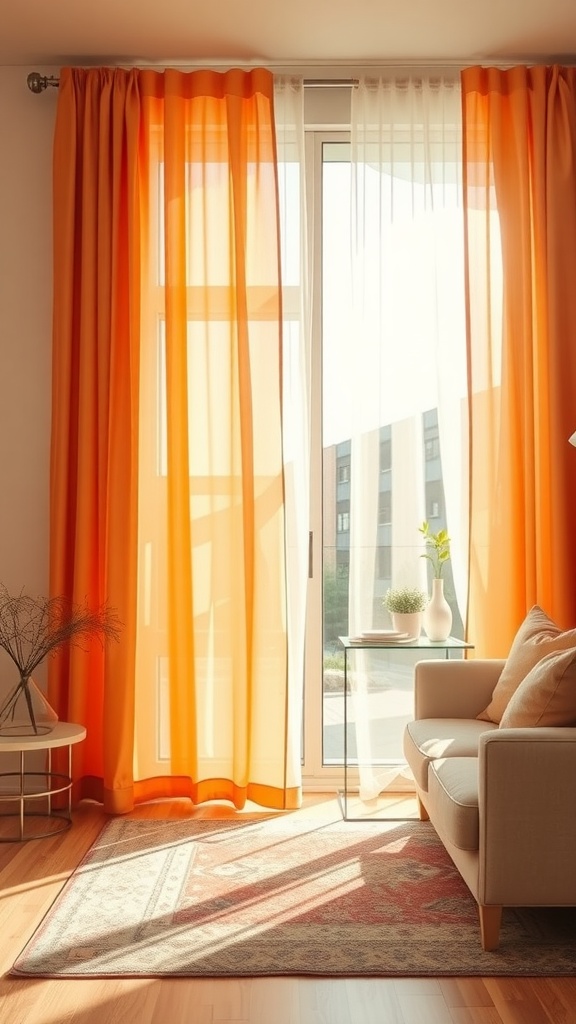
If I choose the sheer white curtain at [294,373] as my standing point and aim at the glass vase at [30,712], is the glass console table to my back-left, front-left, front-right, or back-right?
back-left

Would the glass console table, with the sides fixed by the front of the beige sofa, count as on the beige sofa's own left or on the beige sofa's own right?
on the beige sofa's own right

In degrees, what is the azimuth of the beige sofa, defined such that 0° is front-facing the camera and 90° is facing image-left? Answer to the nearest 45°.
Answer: approximately 90°

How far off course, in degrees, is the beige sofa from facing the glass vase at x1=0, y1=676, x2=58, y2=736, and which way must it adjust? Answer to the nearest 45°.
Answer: approximately 45° to its right

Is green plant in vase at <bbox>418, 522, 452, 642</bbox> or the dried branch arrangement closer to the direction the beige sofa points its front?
the dried branch arrangement

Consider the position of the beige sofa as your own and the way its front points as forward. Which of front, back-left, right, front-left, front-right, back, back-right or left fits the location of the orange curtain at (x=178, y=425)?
front-right

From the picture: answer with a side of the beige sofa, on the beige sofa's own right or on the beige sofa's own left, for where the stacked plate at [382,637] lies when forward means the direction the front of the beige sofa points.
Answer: on the beige sofa's own right

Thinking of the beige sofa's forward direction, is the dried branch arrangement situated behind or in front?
in front

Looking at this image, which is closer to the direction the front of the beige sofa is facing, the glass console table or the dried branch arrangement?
the dried branch arrangement

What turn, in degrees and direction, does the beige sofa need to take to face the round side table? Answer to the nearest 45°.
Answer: approximately 45° to its right
